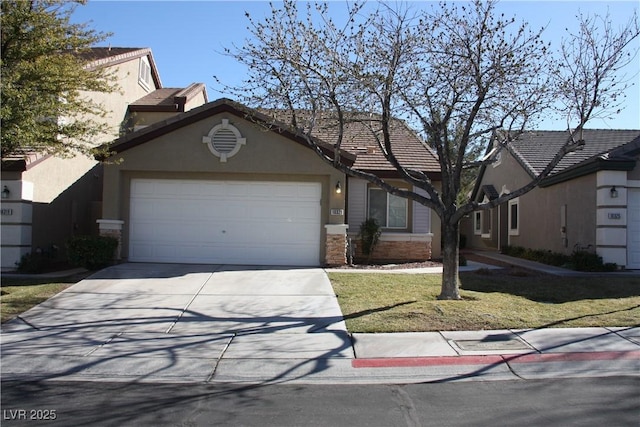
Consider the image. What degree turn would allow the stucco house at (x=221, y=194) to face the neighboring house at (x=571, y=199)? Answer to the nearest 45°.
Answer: approximately 90° to its left

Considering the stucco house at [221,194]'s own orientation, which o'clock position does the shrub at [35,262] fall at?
The shrub is roughly at 3 o'clock from the stucco house.

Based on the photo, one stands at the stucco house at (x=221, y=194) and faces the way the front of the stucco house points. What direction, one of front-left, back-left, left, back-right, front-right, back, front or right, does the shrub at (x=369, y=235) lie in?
left

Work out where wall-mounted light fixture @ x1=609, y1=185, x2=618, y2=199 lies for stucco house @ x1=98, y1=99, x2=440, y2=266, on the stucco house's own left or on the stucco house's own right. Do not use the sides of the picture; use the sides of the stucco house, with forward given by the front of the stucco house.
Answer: on the stucco house's own left

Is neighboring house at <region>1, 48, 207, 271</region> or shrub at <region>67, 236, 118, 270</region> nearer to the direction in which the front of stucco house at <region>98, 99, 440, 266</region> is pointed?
the shrub

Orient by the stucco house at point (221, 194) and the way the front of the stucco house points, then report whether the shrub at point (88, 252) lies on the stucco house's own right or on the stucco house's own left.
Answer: on the stucco house's own right

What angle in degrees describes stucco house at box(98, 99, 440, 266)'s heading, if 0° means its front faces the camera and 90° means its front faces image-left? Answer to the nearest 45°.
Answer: approximately 0°

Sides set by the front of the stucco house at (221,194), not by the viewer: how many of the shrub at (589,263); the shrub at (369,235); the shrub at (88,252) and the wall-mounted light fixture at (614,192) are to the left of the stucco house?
3

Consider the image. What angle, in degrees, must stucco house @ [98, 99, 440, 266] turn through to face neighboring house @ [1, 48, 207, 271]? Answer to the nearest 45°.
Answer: approximately 90° to its right

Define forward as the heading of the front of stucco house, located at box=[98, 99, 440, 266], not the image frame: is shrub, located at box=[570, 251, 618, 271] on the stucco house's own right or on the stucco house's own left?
on the stucco house's own left
